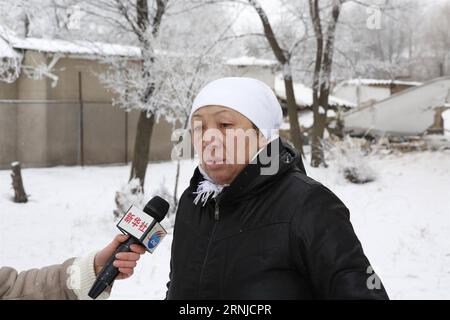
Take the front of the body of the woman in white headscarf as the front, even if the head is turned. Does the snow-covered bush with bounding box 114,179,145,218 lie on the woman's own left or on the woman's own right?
on the woman's own right

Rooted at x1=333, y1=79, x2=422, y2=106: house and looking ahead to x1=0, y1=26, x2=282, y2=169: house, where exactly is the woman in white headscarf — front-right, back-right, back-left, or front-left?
front-left

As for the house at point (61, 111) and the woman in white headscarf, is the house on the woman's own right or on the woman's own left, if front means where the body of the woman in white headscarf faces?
on the woman's own right

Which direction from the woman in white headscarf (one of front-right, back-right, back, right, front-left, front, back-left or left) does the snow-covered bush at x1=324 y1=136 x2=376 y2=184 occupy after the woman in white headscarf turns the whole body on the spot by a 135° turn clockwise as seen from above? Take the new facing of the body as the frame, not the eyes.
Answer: front

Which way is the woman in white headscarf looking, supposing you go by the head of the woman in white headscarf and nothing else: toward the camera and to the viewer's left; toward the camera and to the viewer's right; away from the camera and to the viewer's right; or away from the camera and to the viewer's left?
toward the camera and to the viewer's left

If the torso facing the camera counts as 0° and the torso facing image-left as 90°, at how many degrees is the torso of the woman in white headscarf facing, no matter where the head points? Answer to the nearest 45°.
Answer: approximately 45°

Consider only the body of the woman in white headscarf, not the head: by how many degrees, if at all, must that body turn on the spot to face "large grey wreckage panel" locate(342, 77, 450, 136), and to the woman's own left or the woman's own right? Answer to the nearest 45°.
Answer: approximately 135° to the woman's own right

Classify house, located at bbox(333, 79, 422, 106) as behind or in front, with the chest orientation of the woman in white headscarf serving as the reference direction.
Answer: behind

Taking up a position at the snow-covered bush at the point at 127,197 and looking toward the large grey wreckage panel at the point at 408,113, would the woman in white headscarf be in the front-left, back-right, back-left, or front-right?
back-right
